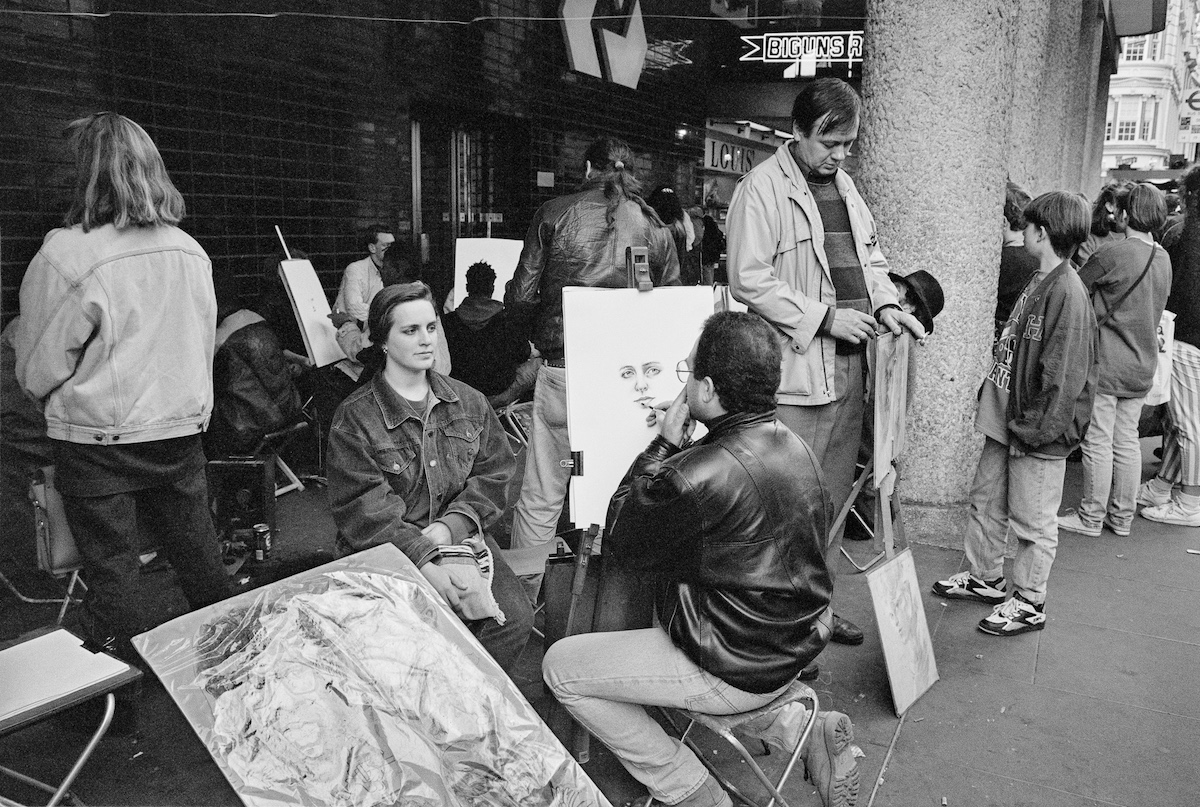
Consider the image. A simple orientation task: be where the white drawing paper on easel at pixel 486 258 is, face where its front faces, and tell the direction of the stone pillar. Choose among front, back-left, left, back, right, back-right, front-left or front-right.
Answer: front-left

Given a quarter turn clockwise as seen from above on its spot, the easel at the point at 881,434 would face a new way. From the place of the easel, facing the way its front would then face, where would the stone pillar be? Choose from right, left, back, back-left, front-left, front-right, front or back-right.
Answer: back-right

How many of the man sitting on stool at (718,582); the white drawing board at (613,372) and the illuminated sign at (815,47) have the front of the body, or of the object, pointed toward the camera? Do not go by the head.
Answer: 2

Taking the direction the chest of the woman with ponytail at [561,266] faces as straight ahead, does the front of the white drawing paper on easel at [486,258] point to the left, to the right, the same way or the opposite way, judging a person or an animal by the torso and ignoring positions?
the opposite way

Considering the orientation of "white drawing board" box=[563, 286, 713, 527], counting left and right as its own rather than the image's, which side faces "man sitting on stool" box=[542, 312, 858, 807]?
front

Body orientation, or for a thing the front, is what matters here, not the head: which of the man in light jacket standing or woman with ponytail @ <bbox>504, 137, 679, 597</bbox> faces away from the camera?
the woman with ponytail

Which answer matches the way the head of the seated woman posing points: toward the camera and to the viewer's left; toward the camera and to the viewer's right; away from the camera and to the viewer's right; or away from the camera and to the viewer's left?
toward the camera and to the viewer's right

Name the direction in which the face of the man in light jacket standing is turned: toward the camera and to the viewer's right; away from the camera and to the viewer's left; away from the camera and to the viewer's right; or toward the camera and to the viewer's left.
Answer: toward the camera and to the viewer's right

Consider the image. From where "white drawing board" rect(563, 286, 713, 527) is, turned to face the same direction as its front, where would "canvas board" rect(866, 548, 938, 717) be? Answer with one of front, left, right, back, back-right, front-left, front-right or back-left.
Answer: left

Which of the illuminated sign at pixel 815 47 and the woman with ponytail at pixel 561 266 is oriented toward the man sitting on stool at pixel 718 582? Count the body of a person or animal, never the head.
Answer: the illuminated sign

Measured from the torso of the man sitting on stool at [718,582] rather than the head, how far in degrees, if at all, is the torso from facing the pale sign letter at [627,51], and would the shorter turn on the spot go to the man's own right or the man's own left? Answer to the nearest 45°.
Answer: approximately 45° to the man's own right

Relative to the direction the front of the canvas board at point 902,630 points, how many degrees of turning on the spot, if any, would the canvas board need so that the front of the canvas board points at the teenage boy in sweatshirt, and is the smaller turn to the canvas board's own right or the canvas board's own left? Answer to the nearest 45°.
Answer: approximately 90° to the canvas board's own left

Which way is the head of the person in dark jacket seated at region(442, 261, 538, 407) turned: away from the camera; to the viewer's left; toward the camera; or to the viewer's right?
away from the camera

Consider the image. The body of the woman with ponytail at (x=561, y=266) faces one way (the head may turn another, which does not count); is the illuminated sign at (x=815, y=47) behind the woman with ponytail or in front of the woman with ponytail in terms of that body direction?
in front

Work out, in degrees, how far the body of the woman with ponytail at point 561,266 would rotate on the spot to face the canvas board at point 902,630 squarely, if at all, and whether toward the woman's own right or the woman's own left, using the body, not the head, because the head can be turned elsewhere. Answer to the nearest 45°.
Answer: approximately 135° to the woman's own right

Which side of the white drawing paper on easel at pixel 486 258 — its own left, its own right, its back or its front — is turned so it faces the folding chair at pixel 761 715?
front
